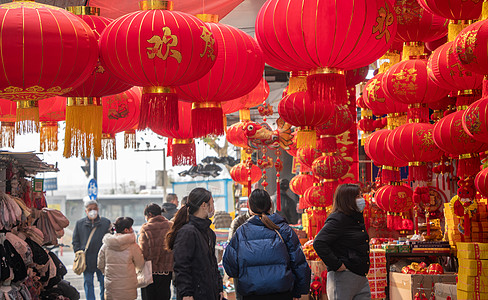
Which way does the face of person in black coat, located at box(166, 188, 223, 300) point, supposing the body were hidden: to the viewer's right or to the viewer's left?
to the viewer's right

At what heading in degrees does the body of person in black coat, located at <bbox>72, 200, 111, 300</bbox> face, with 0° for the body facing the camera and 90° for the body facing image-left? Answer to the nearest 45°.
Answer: approximately 0°

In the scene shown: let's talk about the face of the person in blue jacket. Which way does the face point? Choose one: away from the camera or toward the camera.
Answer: away from the camera
